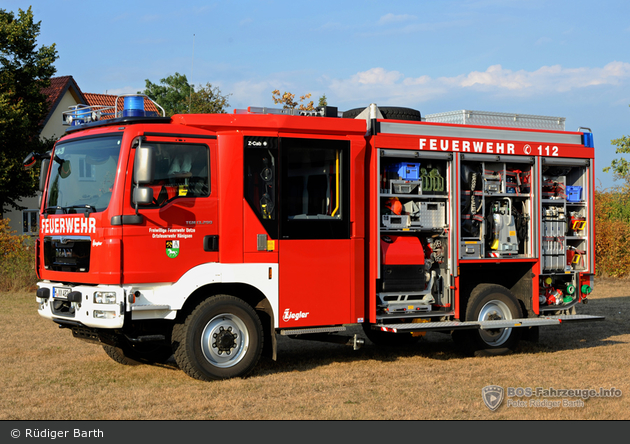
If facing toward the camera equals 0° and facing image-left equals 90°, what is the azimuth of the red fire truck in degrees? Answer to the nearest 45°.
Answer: approximately 45°

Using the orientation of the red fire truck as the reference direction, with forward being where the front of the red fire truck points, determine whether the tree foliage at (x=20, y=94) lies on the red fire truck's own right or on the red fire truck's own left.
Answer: on the red fire truck's own right

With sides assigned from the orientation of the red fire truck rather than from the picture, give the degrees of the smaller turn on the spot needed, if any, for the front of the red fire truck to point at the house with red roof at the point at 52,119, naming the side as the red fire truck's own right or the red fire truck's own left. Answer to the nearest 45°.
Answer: approximately 90° to the red fire truck's own right
